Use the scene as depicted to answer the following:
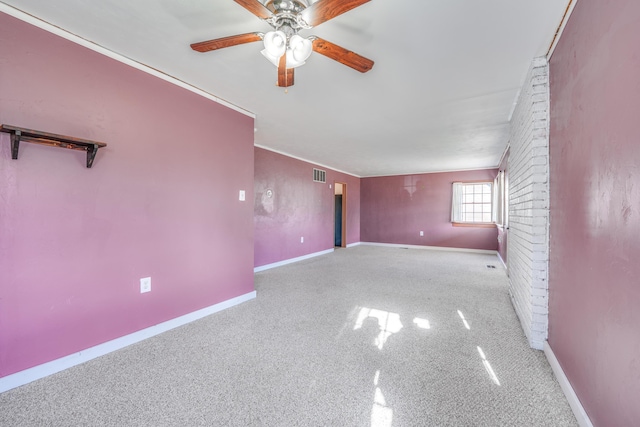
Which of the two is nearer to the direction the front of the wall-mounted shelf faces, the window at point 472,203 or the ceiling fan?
the ceiling fan

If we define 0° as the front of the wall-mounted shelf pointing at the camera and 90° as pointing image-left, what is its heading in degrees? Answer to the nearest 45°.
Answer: approximately 315°

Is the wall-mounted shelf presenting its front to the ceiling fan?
yes

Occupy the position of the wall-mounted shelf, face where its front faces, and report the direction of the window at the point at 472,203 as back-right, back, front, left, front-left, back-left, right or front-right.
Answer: front-left
